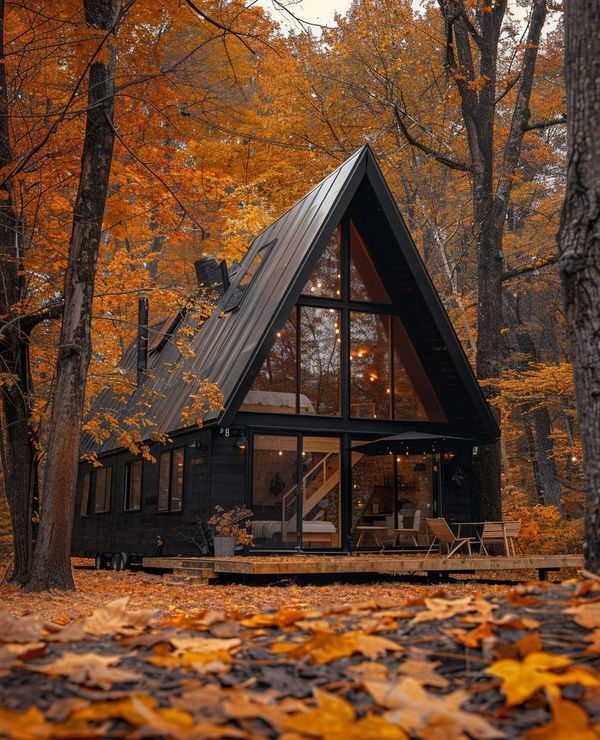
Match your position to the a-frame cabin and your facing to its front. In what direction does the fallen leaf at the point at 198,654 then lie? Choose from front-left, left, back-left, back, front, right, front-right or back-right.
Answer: front-right

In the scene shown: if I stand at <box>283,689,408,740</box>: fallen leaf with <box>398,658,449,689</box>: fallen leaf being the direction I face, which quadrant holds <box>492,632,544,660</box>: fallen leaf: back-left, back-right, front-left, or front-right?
front-right

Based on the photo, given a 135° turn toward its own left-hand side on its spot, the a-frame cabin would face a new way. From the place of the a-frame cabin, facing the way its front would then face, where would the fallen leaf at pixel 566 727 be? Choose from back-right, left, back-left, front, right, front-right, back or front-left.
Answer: back

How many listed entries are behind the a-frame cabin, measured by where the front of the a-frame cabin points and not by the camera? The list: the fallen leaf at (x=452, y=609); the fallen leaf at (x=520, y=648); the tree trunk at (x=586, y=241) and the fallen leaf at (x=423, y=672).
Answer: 0

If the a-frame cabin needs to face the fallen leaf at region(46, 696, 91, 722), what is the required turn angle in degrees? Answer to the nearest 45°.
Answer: approximately 45° to its right

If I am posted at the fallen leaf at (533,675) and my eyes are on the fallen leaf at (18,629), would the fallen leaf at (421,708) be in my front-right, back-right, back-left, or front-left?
front-left

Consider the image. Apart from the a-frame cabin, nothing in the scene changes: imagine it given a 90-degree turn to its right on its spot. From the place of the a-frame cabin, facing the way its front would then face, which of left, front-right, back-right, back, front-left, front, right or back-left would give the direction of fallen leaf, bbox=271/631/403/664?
front-left

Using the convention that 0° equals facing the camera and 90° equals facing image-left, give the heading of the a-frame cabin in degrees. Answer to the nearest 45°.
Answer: approximately 315°

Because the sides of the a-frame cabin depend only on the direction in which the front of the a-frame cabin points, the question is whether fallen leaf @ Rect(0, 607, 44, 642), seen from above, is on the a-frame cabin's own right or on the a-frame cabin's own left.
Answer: on the a-frame cabin's own right

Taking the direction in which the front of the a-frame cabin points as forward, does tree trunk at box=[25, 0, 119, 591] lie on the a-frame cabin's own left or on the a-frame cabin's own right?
on the a-frame cabin's own right

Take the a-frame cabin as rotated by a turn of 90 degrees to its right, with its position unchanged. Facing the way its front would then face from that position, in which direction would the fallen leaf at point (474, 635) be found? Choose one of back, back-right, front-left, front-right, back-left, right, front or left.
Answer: front-left

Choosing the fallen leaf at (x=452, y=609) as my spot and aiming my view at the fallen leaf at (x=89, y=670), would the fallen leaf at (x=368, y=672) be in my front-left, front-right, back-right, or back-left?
front-left

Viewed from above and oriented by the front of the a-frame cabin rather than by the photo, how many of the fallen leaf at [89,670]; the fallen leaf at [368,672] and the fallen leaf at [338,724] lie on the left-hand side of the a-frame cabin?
0

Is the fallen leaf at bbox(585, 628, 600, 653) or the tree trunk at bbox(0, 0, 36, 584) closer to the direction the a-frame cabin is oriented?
the fallen leaf

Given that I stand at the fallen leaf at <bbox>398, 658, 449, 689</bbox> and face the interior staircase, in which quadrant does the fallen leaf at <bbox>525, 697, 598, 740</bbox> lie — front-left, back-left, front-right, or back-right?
back-right

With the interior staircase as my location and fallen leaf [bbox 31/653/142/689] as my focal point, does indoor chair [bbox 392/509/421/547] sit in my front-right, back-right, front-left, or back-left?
front-left
